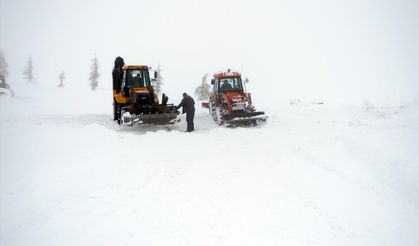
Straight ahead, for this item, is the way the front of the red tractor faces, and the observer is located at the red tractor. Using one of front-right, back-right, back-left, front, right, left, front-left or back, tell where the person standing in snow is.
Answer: right

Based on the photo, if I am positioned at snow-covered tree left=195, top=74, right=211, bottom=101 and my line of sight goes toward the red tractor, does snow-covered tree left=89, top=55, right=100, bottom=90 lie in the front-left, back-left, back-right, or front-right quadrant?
back-right

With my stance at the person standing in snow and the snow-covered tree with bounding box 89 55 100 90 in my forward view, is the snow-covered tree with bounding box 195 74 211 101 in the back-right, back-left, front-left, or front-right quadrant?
front-right

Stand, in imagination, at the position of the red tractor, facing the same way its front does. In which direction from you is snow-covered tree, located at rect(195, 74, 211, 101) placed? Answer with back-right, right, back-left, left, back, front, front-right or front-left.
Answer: back-left

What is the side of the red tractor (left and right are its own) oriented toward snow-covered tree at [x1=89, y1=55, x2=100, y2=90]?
back

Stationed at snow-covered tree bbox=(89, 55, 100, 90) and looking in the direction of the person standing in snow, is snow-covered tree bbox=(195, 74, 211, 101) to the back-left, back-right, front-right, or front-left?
front-left

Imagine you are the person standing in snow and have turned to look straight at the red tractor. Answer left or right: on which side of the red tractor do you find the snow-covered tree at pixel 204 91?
left

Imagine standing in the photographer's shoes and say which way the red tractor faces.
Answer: facing the viewer and to the right of the viewer
